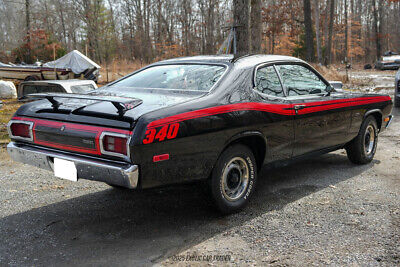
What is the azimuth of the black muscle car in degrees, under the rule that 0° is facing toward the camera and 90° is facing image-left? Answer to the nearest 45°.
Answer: approximately 225°
